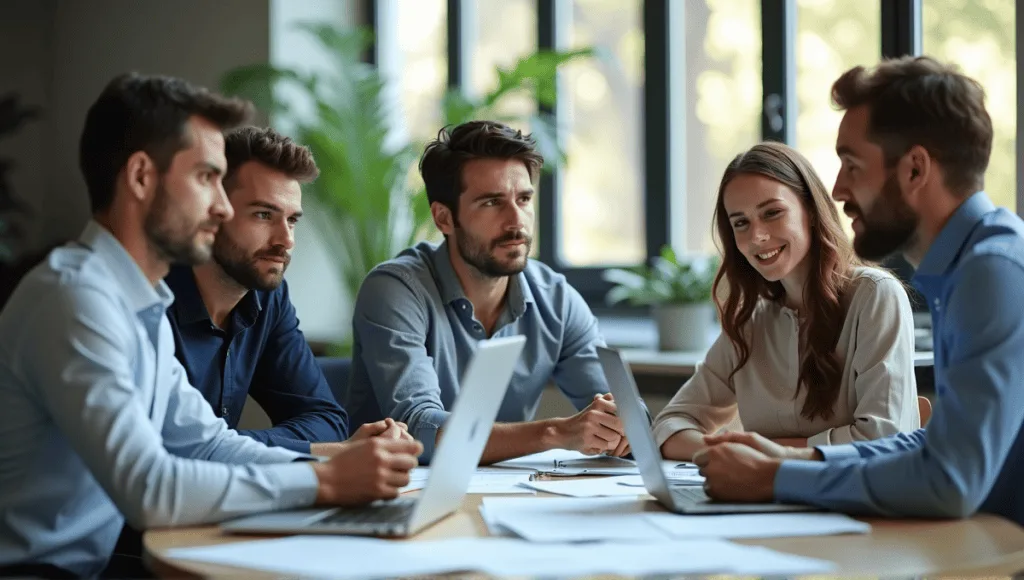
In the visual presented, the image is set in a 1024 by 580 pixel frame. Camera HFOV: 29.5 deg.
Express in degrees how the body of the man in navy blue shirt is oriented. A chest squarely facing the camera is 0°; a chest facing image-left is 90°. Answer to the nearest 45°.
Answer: approximately 315°

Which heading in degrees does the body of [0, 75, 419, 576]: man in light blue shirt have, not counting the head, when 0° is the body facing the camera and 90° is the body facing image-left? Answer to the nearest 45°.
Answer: approximately 270°

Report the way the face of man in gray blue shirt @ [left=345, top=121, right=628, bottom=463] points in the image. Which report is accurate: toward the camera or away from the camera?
toward the camera

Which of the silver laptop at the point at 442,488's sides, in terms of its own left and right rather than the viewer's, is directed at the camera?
left

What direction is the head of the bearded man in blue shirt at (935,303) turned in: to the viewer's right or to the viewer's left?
to the viewer's left

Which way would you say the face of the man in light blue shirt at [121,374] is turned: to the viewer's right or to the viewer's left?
to the viewer's right

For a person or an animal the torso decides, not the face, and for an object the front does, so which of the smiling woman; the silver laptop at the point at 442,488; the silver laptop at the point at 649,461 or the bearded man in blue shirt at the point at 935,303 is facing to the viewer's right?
the silver laptop at the point at 649,461

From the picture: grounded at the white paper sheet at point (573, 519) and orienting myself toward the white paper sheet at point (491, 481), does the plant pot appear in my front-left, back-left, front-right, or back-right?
front-right

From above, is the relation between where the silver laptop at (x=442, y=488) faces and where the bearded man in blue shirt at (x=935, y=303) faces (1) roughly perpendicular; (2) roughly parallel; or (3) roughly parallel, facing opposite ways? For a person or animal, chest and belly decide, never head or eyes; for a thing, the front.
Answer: roughly parallel

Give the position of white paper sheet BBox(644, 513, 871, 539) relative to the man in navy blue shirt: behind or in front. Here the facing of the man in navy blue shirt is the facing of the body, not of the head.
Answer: in front

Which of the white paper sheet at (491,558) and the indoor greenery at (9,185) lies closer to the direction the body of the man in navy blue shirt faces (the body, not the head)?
the white paper sheet

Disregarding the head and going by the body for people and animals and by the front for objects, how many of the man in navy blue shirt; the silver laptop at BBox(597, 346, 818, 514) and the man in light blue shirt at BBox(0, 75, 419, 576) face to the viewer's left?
0

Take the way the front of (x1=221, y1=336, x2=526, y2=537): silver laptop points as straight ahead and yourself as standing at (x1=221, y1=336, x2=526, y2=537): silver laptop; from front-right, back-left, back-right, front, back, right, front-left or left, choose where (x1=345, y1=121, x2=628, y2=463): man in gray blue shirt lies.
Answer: right

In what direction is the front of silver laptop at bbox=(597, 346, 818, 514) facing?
to the viewer's right
